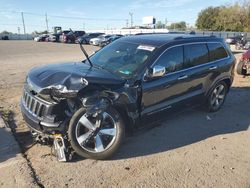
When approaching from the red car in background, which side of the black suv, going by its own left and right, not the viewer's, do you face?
back

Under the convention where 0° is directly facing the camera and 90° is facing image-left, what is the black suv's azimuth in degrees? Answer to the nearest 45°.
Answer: approximately 45°
